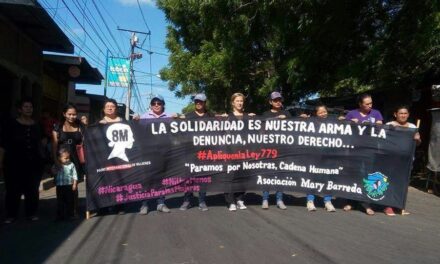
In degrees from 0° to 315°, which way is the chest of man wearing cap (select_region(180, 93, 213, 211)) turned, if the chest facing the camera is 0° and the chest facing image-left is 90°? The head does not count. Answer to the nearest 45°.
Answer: approximately 0°

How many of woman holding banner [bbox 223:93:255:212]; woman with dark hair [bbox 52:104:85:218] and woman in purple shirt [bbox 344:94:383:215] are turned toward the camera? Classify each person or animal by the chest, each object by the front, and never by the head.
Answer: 3

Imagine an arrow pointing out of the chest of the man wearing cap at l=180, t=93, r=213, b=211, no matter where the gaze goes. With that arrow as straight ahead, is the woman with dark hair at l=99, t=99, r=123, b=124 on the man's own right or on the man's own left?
on the man's own right

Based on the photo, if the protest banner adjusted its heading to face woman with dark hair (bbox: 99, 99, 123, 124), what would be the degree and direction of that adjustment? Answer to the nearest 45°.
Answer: approximately 90° to its right

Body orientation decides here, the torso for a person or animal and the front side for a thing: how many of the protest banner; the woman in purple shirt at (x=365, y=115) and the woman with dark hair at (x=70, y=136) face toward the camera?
3

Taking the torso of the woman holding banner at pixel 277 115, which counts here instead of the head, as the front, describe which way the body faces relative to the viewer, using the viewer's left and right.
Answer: facing the viewer

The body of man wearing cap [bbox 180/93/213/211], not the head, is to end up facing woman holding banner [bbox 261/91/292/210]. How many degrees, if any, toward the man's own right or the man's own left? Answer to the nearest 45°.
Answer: approximately 90° to the man's own left

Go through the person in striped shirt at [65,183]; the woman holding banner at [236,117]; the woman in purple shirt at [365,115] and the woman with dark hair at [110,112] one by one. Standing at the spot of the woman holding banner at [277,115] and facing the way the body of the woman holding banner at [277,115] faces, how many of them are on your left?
1

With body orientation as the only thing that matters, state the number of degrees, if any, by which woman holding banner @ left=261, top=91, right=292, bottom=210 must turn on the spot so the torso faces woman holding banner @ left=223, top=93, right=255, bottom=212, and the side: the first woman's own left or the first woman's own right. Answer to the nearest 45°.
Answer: approximately 90° to the first woman's own right

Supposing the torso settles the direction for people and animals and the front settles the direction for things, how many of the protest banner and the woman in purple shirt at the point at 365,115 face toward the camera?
2

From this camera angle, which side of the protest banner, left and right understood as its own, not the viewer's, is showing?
front
